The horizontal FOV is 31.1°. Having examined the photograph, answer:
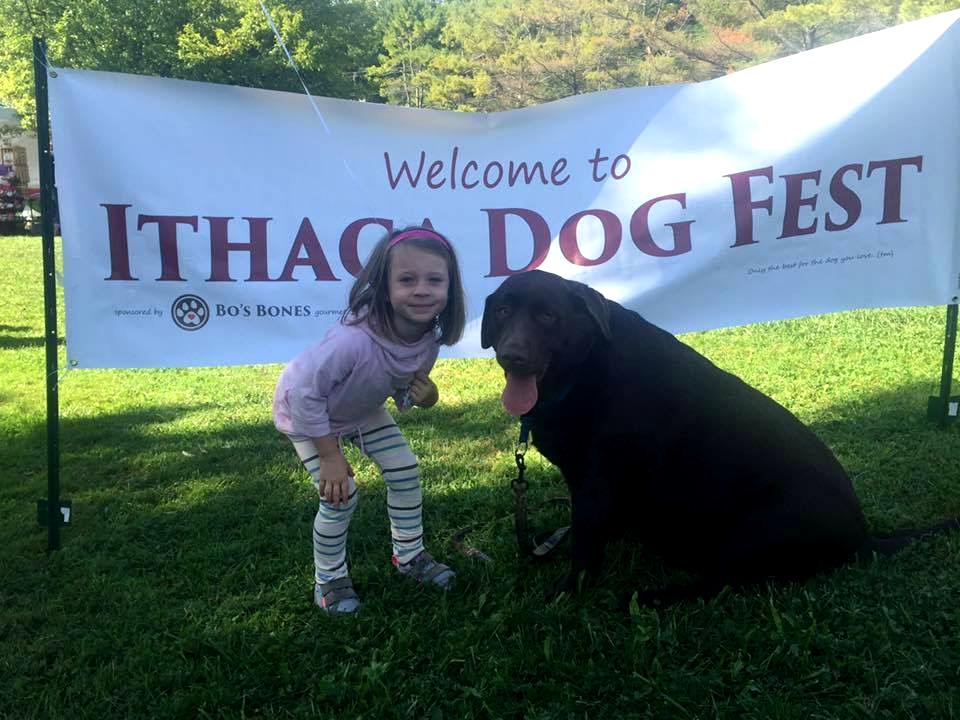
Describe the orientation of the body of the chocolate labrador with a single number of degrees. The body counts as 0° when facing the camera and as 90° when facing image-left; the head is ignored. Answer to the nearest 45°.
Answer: approximately 90°

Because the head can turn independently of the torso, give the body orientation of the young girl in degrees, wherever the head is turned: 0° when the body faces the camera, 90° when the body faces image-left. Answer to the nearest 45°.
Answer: approximately 315°

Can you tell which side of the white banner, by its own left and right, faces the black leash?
front

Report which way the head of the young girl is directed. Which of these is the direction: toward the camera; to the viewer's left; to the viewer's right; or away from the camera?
toward the camera

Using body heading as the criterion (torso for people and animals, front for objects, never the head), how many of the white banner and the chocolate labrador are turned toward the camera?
1

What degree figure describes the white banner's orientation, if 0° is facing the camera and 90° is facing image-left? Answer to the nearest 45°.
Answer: approximately 0°

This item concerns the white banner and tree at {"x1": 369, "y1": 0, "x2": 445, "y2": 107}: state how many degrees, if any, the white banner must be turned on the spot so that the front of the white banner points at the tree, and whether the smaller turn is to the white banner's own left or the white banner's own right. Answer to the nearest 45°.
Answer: approximately 180°
